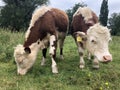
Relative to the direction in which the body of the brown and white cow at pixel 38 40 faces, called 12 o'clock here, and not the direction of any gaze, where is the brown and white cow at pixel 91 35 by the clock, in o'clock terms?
the brown and white cow at pixel 91 35 is roughly at 8 o'clock from the brown and white cow at pixel 38 40.

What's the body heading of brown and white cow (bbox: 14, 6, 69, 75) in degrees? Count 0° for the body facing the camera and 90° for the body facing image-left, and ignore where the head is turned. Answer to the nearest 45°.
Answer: approximately 45°
